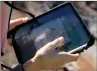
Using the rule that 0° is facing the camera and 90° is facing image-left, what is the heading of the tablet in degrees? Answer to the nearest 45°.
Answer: approximately 0°
